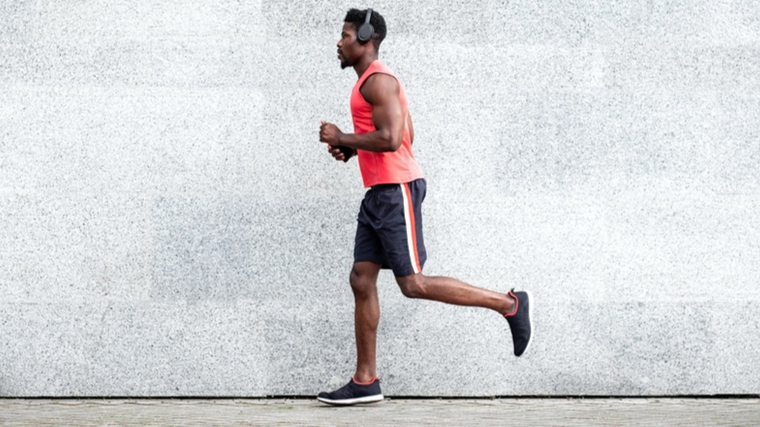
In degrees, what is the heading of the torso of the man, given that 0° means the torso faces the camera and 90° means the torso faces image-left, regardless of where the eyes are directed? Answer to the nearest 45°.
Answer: approximately 90°

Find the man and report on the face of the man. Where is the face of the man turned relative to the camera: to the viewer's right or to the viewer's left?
to the viewer's left
